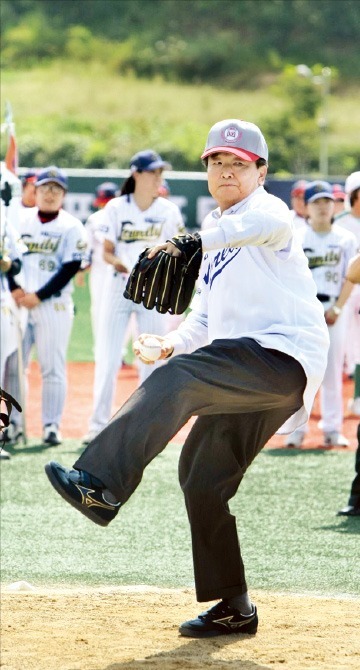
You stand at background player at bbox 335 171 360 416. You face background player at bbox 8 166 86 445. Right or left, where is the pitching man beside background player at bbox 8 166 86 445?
left

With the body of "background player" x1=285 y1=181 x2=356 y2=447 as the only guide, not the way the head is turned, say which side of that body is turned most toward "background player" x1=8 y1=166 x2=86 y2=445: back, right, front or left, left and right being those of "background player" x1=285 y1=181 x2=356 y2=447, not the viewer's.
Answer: right

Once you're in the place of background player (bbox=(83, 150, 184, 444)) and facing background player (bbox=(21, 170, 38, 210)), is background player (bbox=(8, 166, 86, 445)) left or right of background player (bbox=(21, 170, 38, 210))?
left

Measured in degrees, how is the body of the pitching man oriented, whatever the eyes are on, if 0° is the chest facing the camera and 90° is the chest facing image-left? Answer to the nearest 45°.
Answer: approximately 45°

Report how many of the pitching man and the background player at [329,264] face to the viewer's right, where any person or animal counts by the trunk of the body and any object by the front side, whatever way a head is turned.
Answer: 0

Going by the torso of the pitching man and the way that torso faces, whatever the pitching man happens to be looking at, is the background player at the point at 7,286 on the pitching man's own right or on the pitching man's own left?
on the pitching man's own right

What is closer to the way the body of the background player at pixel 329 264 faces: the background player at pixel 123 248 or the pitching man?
the pitching man

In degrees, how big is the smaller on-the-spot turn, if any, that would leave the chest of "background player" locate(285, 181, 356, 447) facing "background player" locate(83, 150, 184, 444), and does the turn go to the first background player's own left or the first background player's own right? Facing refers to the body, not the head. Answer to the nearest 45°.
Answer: approximately 90° to the first background player's own right

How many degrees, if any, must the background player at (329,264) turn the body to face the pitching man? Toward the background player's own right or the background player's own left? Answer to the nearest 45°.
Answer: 0° — they already face them

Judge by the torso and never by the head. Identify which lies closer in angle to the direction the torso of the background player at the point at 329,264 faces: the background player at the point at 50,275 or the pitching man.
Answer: the pitching man
